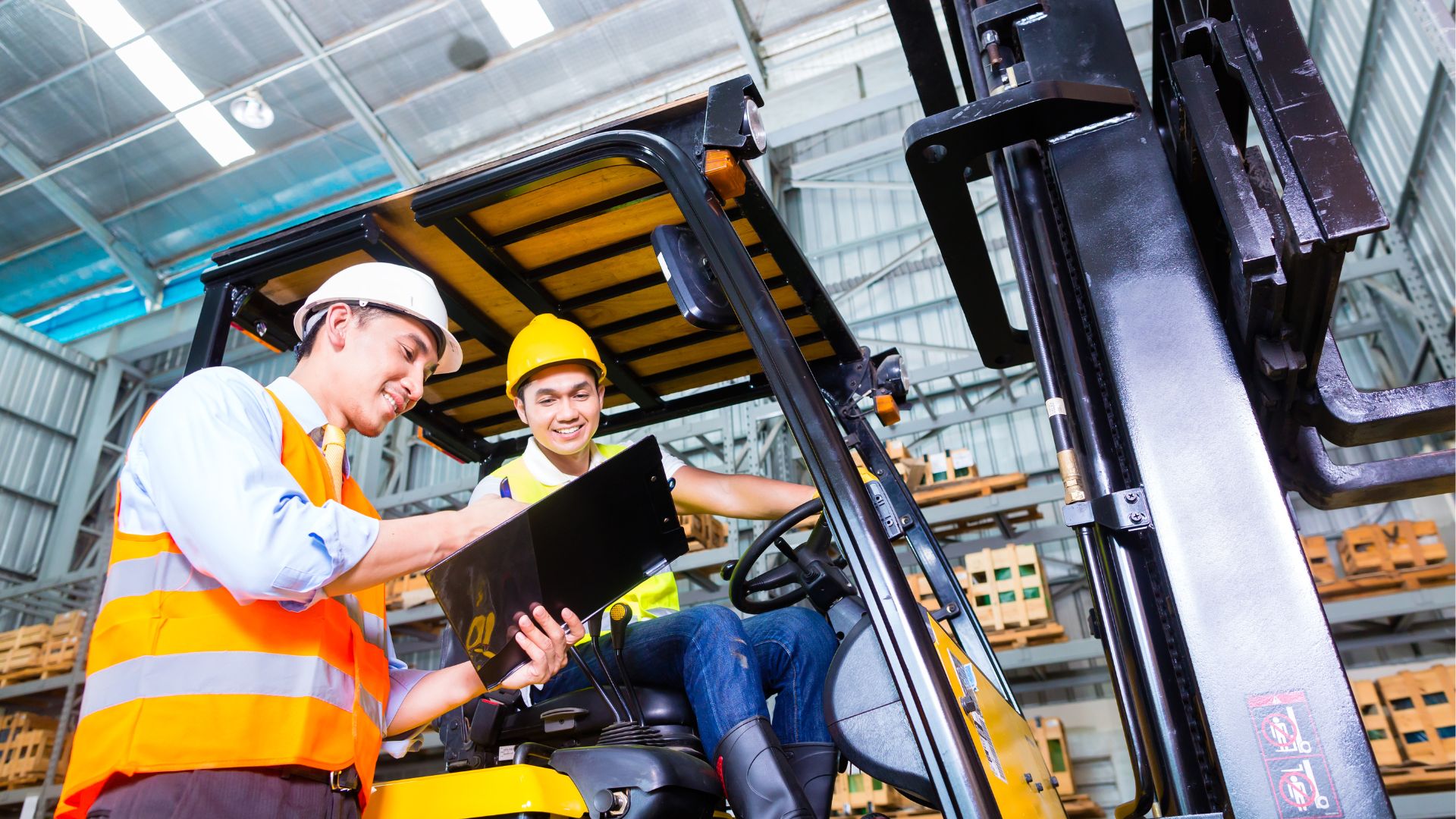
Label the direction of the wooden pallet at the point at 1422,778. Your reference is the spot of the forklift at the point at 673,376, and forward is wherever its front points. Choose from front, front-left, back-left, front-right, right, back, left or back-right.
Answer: left

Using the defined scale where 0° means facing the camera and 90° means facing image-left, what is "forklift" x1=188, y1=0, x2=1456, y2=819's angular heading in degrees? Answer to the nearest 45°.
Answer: approximately 315°

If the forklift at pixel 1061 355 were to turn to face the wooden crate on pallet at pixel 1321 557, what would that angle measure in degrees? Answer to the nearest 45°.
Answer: approximately 90° to its left

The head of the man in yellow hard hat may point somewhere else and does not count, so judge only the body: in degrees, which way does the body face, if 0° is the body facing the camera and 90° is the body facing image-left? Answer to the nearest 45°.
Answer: approximately 315°

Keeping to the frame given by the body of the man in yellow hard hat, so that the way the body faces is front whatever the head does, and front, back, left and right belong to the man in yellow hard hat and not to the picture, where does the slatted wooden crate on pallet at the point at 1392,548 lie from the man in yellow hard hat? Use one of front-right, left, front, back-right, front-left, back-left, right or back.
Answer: left

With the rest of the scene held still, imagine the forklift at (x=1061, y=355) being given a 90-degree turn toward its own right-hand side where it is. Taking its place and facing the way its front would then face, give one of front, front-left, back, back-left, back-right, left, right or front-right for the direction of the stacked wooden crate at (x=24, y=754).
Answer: right

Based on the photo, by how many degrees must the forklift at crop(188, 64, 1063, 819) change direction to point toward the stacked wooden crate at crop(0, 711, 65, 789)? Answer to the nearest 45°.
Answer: approximately 180°

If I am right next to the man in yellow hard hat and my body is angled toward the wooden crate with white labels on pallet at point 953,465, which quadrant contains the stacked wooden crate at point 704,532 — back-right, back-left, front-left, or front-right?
front-left

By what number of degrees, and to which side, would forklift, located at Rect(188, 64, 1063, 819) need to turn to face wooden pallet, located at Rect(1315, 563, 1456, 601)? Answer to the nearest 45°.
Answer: approximately 90° to its left

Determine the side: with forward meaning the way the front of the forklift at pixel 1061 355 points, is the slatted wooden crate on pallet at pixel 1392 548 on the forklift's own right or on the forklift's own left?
on the forklift's own left

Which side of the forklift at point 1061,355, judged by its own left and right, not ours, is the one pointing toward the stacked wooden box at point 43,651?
back
